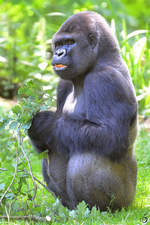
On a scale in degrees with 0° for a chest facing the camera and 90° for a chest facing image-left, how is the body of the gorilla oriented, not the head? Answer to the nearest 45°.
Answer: approximately 45°
